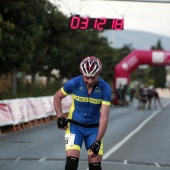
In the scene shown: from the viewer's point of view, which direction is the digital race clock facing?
toward the camera
